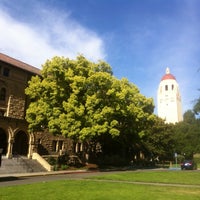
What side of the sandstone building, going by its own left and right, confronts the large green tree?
front
